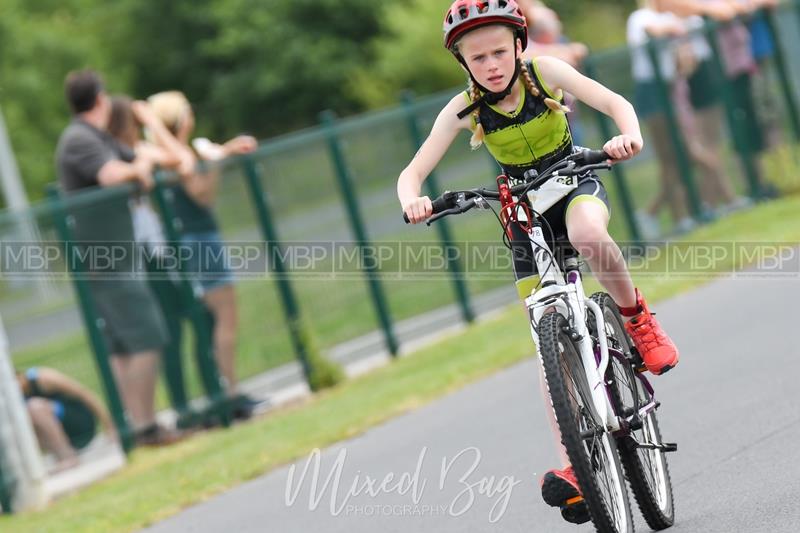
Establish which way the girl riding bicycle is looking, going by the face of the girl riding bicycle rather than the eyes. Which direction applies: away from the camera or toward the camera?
toward the camera

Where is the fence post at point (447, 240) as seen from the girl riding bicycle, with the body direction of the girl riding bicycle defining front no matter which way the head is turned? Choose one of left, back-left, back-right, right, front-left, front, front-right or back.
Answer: back

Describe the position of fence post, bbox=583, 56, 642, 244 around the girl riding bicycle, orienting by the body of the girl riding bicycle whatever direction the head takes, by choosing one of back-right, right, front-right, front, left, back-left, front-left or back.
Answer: back

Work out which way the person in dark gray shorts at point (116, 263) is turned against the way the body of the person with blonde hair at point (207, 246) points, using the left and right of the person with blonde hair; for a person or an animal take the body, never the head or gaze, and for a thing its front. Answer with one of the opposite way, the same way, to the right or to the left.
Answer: the same way

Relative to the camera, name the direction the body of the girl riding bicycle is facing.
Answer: toward the camera

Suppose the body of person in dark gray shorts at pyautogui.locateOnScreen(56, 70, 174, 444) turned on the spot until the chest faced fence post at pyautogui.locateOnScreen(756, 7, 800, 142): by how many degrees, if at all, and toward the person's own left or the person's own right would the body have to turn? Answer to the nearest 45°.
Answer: approximately 45° to the person's own left

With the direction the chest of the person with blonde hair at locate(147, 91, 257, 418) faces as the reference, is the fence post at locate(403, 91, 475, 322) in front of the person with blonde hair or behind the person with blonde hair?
in front

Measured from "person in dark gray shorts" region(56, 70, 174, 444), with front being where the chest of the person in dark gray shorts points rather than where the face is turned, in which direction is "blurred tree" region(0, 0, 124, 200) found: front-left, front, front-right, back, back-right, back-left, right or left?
left

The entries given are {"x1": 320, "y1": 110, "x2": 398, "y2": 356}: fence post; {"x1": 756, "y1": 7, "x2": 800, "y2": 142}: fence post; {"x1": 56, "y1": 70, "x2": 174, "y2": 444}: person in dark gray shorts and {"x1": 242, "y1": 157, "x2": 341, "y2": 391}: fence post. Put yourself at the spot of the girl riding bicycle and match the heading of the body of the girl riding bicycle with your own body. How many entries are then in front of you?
0

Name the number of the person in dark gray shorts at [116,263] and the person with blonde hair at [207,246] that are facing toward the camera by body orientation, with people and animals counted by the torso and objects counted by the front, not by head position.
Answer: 0

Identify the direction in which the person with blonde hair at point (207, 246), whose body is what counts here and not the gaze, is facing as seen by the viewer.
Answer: to the viewer's right

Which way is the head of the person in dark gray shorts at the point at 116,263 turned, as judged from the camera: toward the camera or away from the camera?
away from the camera

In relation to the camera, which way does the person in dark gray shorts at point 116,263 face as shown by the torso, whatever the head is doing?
to the viewer's right

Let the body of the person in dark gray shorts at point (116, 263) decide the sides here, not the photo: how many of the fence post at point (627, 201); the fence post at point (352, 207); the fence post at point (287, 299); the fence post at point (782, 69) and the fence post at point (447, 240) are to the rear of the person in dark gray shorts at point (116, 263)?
0

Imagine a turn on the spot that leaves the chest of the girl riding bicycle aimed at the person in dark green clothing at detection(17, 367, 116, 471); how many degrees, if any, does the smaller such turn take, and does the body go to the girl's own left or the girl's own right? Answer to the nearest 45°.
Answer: approximately 135° to the girl's own right

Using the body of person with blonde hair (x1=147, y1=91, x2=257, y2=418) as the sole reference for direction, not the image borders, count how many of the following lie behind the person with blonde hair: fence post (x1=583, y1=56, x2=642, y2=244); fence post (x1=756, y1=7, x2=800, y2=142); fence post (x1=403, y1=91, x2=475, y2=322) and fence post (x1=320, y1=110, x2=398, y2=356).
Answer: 0
